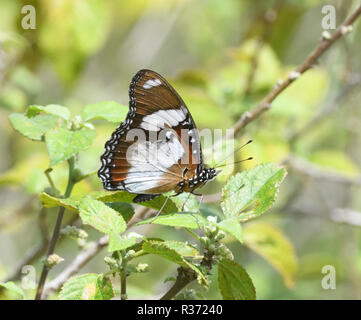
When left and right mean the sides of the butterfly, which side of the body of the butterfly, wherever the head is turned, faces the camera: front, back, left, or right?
right

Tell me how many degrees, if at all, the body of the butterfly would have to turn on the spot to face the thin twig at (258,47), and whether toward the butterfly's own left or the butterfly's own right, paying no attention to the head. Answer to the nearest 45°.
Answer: approximately 45° to the butterfly's own left

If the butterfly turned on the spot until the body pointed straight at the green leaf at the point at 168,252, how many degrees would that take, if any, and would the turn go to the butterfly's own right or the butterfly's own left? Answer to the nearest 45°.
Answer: approximately 90° to the butterfly's own right
